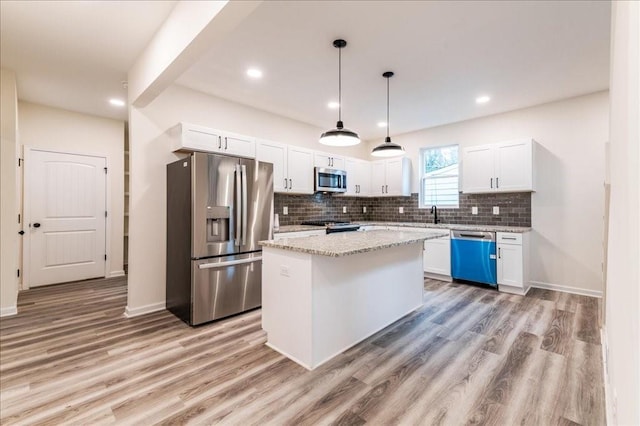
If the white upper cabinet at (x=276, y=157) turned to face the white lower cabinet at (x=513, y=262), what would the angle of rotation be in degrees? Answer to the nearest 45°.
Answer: approximately 45° to its left

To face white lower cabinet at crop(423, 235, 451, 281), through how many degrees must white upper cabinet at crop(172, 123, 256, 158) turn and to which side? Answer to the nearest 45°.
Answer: approximately 45° to its left

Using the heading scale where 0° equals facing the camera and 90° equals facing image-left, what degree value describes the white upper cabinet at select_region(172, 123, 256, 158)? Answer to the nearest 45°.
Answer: approximately 315°

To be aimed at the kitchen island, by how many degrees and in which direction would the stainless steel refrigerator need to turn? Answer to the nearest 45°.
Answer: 0° — it already faces it

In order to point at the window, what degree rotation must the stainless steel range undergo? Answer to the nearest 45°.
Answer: approximately 45° to its left

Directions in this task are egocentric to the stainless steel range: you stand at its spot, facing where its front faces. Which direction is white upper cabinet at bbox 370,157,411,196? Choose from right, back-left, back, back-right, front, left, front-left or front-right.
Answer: left

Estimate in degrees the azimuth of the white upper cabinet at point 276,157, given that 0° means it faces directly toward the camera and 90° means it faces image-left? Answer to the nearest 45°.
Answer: approximately 315°

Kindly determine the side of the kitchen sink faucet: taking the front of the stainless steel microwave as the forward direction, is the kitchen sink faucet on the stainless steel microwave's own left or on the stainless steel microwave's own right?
on the stainless steel microwave's own left

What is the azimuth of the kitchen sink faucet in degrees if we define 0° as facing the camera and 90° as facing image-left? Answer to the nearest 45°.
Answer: approximately 45°

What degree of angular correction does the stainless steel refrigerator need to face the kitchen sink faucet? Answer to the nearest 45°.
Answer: approximately 45° to its left

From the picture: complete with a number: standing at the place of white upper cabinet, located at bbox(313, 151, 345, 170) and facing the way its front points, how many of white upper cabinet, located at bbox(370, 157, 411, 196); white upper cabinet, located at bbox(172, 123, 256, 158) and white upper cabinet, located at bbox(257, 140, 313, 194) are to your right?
2
